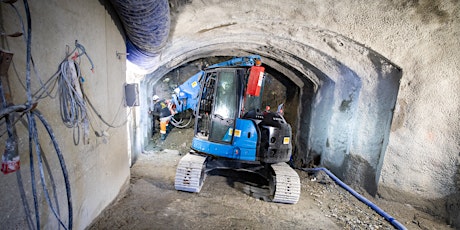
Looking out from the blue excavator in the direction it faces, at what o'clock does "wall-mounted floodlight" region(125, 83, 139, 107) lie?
The wall-mounted floodlight is roughly at 10 o'clock from the blue excavator.

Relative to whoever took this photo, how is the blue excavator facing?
facing away from the viewer and to the left of the viewer

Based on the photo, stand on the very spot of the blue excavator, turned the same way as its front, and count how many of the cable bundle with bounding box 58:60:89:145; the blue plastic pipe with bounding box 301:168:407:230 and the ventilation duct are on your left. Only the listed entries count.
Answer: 2

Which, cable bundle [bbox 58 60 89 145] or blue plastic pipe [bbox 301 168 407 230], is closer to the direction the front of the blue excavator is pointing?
the cable bundle

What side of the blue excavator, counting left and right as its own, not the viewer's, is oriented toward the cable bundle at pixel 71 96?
left

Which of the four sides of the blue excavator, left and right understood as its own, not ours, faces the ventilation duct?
left
